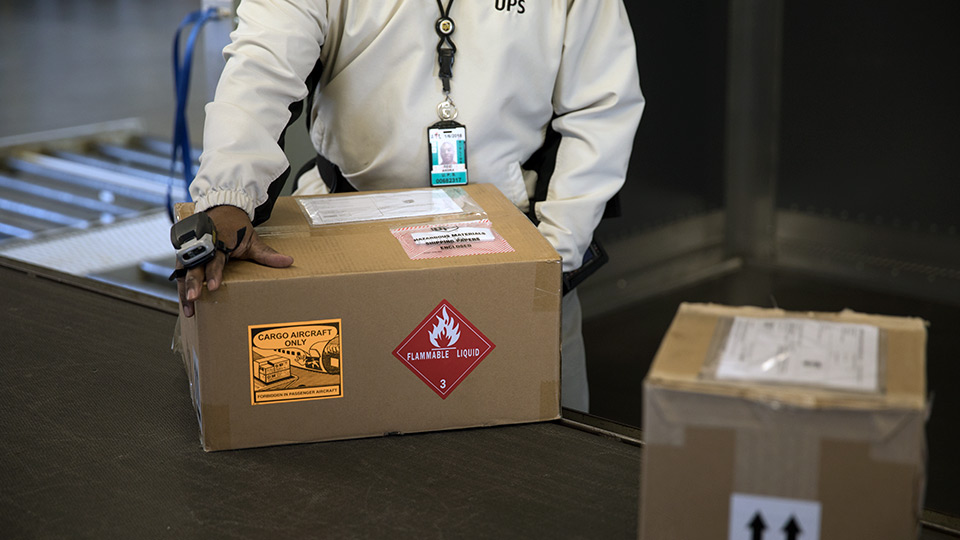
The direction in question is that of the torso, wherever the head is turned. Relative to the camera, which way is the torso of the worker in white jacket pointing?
toward the camera

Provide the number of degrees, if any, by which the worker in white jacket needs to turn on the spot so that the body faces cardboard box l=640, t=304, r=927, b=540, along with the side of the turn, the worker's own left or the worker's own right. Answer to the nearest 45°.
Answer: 0° — they already face it
